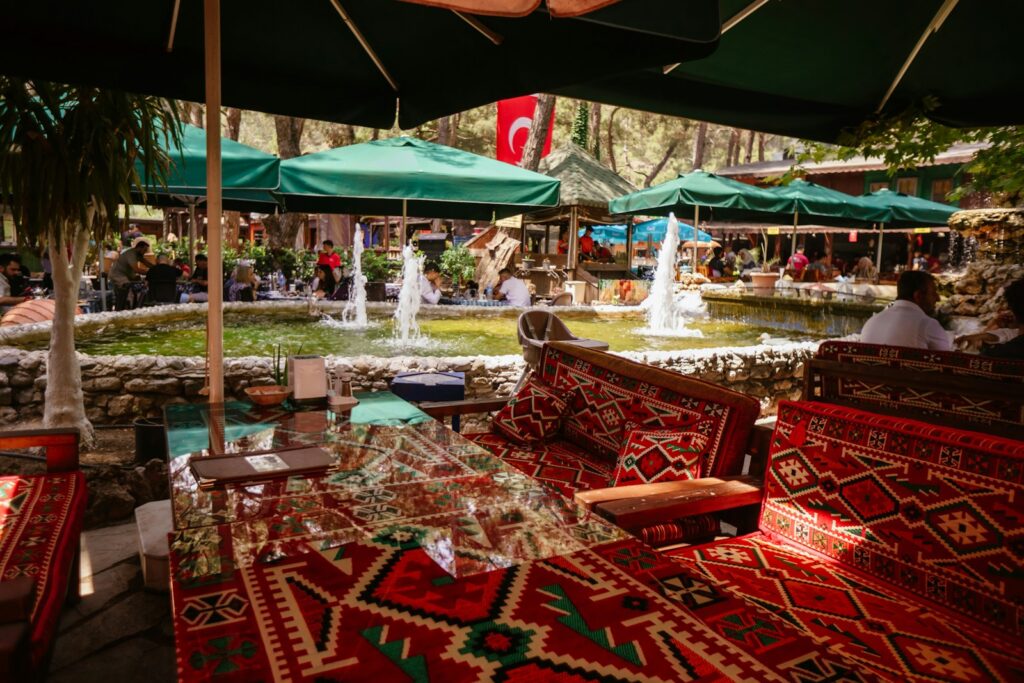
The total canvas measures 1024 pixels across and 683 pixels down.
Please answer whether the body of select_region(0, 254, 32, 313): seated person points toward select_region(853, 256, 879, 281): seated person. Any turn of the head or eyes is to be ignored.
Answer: yes

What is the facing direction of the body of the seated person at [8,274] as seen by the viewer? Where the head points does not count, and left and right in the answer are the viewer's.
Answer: facing to the right of the viewer

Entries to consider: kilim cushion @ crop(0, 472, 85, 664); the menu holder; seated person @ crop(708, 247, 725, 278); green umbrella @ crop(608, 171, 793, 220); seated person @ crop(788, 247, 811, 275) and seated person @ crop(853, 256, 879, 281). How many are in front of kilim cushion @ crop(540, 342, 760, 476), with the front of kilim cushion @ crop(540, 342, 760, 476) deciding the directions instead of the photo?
2

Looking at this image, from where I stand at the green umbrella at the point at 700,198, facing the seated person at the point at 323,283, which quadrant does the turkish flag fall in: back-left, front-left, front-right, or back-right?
front-right

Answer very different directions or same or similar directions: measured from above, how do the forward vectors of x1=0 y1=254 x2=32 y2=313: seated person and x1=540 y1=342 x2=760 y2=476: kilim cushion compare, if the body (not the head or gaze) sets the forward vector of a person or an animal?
very different directions

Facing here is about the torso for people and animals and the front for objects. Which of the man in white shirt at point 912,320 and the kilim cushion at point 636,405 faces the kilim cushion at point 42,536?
the kilim cushion at point 636,405

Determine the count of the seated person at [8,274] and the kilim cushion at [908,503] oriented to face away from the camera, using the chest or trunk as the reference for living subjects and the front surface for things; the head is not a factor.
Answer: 0

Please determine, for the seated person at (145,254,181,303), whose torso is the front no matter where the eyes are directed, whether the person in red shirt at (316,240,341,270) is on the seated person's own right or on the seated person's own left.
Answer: on the seated person's own right

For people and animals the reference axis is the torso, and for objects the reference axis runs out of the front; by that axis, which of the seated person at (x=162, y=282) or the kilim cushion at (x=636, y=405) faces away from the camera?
the seated person

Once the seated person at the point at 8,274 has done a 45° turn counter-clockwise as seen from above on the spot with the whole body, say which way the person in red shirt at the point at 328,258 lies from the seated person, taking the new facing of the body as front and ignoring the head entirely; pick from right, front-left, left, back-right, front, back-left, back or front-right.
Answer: front-right

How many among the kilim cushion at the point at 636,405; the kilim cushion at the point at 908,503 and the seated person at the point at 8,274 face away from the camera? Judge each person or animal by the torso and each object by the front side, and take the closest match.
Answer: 0

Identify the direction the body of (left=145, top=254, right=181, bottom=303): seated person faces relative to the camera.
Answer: away from the camera
